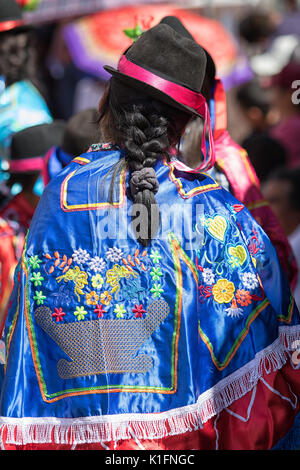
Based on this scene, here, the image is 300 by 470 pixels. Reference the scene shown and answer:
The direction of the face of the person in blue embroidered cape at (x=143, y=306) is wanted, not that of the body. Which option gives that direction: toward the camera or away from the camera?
away from the camera

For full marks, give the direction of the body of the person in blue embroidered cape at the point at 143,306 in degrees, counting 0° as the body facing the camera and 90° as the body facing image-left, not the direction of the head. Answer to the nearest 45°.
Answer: approximately 180°
